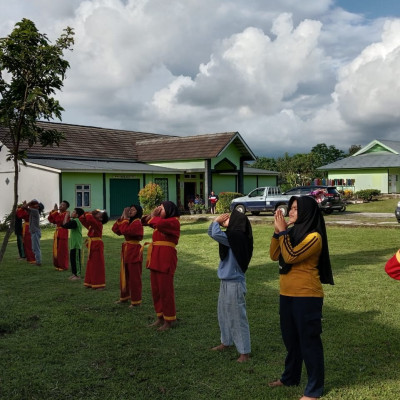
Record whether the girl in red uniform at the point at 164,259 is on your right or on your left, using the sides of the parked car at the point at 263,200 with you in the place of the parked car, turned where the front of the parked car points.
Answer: on your left

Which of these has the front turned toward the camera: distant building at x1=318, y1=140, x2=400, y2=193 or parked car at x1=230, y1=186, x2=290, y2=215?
the distant building

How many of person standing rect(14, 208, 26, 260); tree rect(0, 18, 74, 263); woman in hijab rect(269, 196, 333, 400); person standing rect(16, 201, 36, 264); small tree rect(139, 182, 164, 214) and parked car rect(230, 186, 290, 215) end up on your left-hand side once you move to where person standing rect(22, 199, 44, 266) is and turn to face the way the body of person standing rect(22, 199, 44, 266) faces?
1

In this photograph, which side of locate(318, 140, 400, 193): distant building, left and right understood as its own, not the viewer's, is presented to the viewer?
front

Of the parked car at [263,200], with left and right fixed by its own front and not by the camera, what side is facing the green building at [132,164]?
front

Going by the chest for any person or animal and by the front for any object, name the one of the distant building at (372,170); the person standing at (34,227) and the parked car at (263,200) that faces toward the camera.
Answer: the distant building

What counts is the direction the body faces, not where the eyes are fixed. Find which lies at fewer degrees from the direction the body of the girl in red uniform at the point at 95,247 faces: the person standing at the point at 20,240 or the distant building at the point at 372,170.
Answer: the person standing

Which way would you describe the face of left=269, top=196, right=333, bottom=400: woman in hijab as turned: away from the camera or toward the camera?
toward the camera

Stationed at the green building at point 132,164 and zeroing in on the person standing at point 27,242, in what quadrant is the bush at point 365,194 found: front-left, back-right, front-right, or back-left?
back-left

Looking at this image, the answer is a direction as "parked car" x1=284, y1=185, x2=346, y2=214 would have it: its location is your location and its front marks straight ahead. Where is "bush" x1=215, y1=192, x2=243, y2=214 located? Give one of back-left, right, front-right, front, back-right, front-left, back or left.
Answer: front-left

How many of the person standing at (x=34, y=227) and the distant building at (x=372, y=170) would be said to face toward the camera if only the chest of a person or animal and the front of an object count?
1
